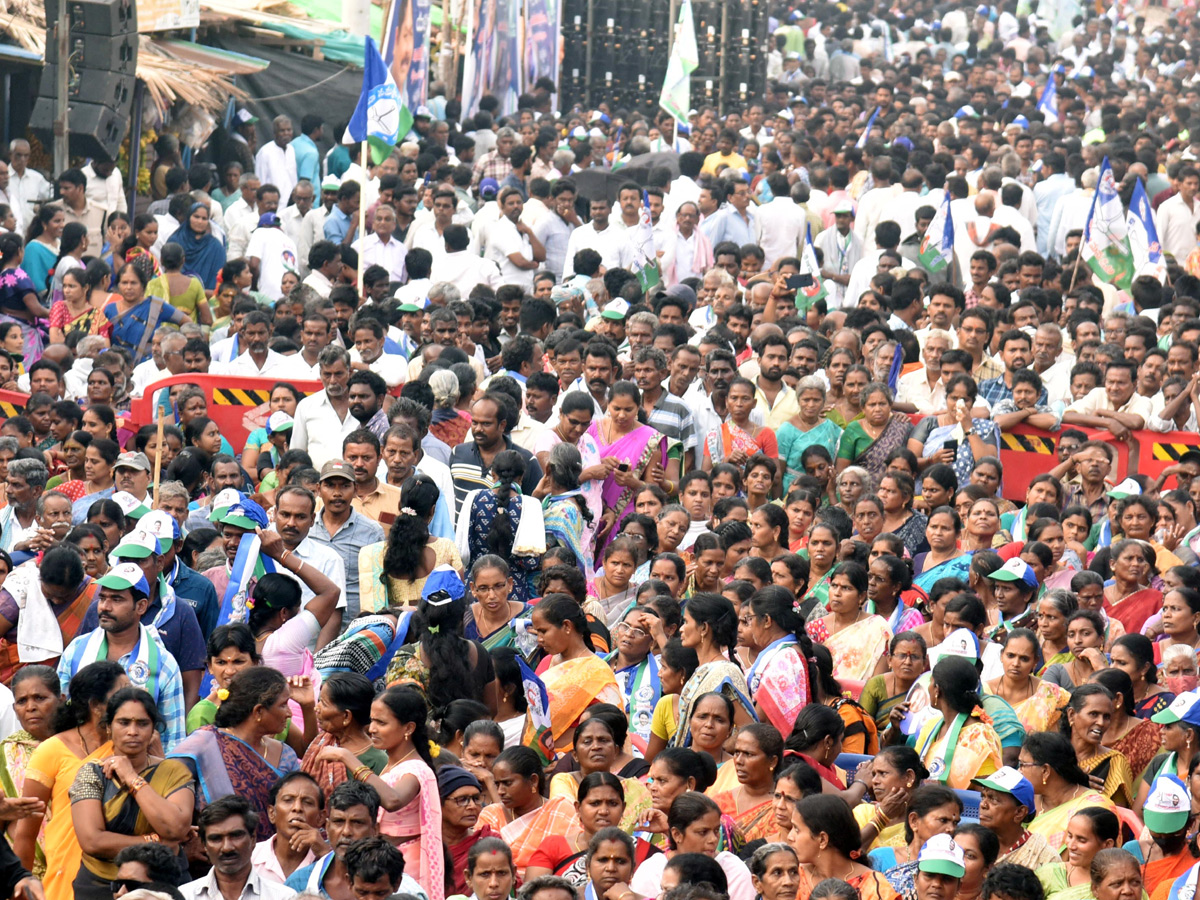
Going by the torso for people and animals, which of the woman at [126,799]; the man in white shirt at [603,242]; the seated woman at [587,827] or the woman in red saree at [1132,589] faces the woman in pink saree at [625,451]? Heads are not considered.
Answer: the man in white shirt

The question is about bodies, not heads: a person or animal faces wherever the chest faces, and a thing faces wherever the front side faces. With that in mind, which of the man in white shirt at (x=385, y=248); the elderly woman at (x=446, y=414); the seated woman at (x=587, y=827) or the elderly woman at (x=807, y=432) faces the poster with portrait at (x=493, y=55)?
the elderly woman at (x=446, y=414)

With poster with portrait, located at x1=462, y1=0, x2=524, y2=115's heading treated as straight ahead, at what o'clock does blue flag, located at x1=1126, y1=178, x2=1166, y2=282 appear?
The blue flag is roughly at 11 o'clock from the poster with portrait.

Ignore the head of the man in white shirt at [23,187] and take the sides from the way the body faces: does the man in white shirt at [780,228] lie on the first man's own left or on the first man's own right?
on the first man's own left

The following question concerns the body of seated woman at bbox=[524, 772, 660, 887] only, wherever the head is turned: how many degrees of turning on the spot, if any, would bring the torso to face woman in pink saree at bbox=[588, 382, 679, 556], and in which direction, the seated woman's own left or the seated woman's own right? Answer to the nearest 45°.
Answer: approximately 180°

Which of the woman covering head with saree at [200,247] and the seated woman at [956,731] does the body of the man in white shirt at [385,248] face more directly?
the seated woman

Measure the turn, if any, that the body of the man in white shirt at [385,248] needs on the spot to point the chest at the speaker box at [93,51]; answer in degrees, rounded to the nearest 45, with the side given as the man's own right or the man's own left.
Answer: approximately 135° to the man's own right

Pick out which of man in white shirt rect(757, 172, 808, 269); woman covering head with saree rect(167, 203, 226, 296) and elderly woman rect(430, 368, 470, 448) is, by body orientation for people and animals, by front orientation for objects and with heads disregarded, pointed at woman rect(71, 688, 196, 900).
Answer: the woman covering head with saree

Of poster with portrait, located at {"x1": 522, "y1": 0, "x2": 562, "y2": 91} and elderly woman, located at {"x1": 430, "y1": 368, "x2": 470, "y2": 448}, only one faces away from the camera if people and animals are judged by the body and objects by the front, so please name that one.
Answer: the elderly woman
